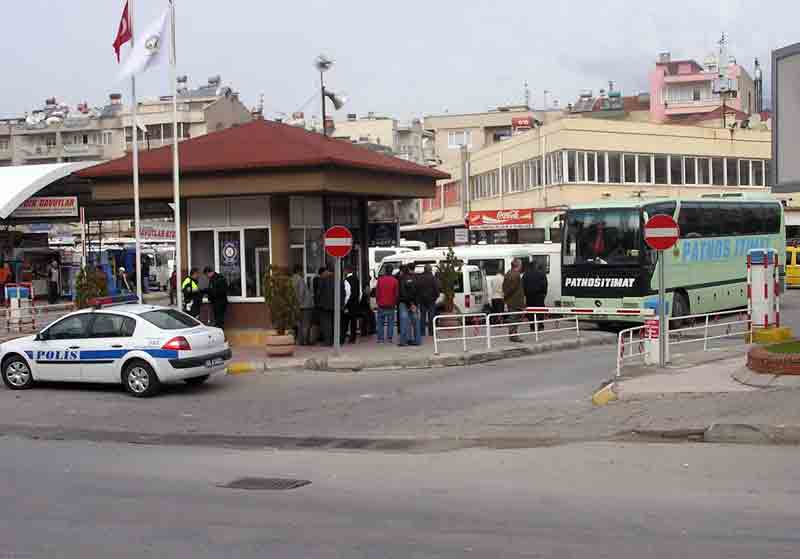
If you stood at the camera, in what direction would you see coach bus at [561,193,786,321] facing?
facing the viewer and to the left of the viewer

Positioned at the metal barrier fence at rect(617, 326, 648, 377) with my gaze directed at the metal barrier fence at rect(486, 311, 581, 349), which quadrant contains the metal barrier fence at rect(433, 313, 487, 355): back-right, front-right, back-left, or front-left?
front-left

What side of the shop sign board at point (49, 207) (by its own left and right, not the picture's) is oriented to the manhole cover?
front

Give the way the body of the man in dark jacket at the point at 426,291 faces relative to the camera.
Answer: away from the camera

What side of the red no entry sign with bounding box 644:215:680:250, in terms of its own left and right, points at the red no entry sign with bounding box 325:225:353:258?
right

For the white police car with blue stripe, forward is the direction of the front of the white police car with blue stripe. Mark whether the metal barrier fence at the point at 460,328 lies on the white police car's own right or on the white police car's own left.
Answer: on the white police car's own right

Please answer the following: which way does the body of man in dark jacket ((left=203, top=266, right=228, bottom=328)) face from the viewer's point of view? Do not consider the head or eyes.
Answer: to the viewer's left

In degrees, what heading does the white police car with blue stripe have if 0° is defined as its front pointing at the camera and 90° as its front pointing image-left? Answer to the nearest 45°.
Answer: approximately 135°

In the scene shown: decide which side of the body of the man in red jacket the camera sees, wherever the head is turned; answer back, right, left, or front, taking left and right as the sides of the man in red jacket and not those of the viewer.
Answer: back

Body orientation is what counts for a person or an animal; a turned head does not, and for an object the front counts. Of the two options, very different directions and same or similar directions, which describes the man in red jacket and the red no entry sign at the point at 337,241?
very different directions

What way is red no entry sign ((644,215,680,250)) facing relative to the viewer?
toward the camera

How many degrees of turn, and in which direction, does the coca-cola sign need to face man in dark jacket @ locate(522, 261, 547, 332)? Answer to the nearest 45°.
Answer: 0° — it already faces them

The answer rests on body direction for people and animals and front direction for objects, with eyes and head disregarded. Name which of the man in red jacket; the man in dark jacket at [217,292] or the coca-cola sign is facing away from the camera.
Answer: the man in red jacket

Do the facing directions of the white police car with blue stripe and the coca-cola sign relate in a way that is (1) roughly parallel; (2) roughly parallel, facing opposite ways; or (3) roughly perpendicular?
roughly perpendicular

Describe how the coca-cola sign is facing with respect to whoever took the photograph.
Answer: facing the viewer

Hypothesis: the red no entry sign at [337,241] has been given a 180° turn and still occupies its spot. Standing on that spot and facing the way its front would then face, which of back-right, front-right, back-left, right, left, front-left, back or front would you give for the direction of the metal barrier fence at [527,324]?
front-right

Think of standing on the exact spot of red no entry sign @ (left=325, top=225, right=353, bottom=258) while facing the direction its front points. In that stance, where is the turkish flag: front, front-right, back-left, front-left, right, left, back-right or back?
back-right
